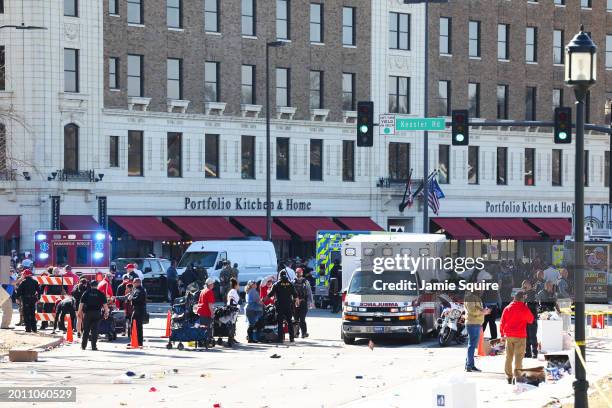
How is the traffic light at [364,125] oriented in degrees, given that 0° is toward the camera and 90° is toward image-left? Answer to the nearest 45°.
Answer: approximately 0°

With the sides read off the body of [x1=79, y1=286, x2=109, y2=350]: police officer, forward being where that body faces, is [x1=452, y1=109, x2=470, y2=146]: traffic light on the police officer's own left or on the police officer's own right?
on the police officer's own right

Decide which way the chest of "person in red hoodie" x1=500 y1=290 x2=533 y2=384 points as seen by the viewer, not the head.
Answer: away from the camera

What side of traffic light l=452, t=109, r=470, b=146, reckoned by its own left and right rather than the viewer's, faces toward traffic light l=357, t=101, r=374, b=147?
right

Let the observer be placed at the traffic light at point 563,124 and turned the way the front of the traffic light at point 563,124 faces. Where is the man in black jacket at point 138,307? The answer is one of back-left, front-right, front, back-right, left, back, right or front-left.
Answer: front-right

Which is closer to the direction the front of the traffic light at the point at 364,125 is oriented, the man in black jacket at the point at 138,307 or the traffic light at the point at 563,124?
the man in black jacket

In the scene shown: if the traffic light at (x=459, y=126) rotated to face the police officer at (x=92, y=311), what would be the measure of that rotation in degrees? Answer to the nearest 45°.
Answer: approximately 45° to its right
